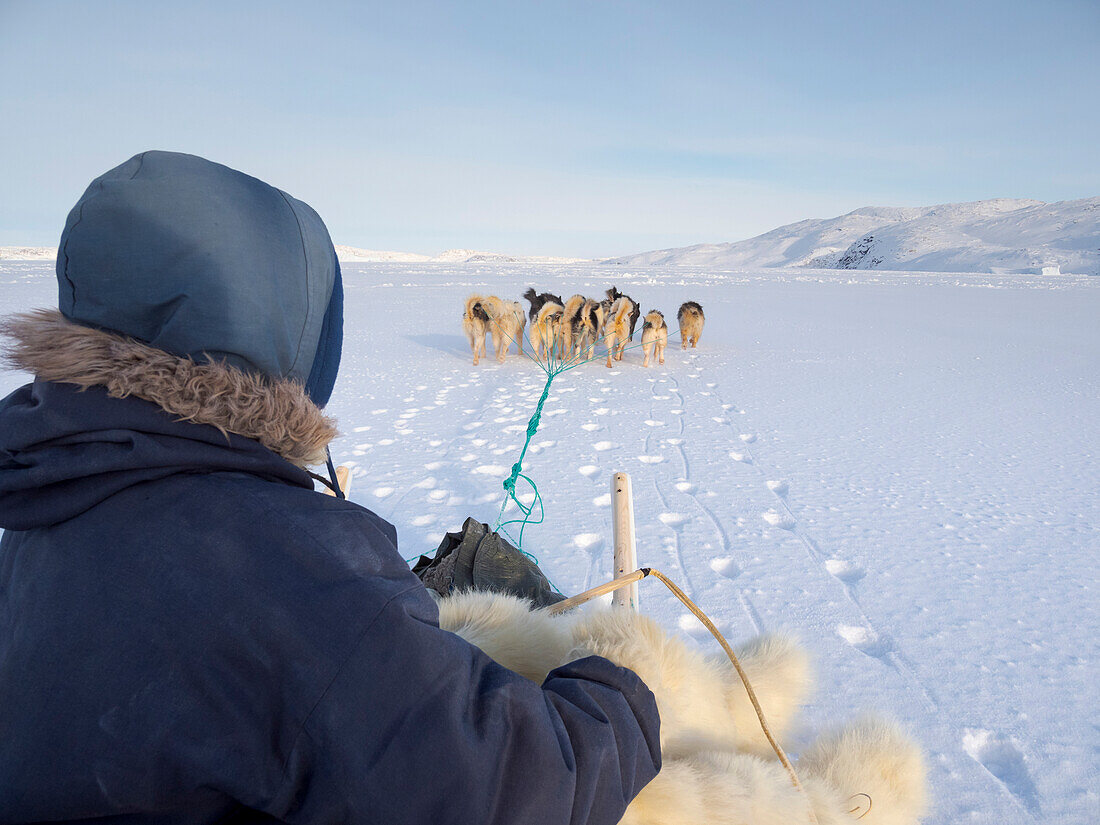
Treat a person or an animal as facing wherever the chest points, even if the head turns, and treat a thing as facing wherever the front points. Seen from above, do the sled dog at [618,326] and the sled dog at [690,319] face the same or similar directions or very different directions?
same or similar directions

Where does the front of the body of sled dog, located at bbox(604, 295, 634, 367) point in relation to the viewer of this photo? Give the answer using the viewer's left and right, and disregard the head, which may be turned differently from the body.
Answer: facing away from the viewer

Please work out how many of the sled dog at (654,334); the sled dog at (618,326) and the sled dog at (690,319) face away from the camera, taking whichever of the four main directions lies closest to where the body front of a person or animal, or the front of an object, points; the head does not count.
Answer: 3

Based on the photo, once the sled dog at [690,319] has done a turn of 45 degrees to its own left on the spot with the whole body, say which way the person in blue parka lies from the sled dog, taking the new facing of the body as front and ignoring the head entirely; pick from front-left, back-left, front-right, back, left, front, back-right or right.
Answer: back-left

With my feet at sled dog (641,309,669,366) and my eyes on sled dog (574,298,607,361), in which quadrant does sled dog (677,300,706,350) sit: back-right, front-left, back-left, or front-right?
back-right

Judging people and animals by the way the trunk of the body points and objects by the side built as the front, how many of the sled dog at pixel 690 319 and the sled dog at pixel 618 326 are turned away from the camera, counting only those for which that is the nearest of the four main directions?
2

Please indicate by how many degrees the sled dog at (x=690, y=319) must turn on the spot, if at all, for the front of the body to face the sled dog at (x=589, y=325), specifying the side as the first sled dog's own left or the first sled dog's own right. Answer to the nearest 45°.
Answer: approximately 135° to the first sled dog's own left

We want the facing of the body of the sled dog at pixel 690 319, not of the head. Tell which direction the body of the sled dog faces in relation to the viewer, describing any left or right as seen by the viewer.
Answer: facing away from the viewer

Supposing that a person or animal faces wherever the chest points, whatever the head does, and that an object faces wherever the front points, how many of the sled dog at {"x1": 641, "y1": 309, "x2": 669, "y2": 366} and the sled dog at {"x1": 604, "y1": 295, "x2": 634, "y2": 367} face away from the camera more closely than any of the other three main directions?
2

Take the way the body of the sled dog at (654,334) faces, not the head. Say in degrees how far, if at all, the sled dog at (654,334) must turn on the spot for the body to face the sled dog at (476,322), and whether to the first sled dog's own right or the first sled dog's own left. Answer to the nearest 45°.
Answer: approximately 90° to the first sled dog's own left

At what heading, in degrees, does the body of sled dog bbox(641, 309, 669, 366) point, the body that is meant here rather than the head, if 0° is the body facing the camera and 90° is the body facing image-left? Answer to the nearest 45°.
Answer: approximately 180°

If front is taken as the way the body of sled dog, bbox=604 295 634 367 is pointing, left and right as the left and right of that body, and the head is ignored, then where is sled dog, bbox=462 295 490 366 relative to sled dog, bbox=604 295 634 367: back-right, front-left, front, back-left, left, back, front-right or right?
left
